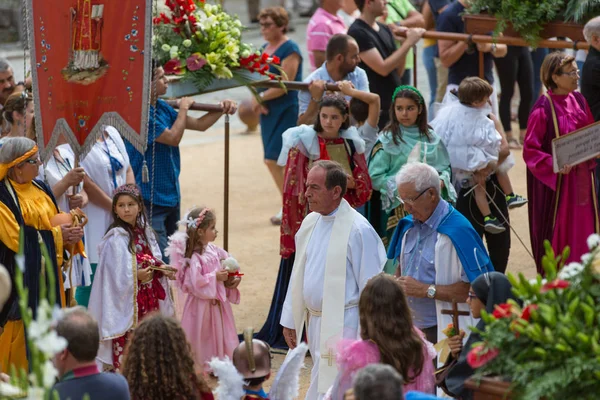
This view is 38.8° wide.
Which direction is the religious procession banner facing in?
toward the camera

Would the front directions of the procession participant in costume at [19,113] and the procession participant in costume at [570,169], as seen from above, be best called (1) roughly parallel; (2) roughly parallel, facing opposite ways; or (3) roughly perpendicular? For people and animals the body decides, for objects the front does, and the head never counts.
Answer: roughly perpendicular

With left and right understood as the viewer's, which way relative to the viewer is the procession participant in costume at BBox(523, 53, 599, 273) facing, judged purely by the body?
facing the viewer and to the right of the viewer

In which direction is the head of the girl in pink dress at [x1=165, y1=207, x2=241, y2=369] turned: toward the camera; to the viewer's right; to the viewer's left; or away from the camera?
to the viewer's right

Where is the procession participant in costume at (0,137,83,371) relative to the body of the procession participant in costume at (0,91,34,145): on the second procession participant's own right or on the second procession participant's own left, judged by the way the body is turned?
on the second procession participant's own right

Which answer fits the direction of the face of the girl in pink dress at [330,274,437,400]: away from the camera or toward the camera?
away from the camera

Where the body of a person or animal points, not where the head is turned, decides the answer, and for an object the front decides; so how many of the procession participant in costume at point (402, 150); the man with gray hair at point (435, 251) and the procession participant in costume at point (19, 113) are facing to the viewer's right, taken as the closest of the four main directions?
1

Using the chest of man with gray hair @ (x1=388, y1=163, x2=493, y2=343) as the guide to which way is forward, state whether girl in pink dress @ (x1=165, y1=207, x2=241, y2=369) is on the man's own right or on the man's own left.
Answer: on the man's own right

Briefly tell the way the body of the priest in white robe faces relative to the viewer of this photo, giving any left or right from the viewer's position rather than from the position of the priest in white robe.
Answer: facing the viewer and to the left of the viewer

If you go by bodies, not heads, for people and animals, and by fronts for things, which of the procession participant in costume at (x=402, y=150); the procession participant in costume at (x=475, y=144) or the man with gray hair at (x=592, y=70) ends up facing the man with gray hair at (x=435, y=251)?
the procession participant in costume at (x=402, y=150)

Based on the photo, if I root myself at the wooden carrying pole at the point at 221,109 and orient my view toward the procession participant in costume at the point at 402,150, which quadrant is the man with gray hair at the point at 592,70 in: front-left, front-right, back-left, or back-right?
front-left

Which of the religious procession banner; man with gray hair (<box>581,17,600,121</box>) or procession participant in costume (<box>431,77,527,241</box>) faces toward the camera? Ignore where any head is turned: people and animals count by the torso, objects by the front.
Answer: the religious procession banner

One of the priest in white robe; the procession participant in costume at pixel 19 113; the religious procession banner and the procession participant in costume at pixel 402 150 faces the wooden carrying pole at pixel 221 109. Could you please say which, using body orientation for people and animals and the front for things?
the procession participant in costume at pixel 19 113
